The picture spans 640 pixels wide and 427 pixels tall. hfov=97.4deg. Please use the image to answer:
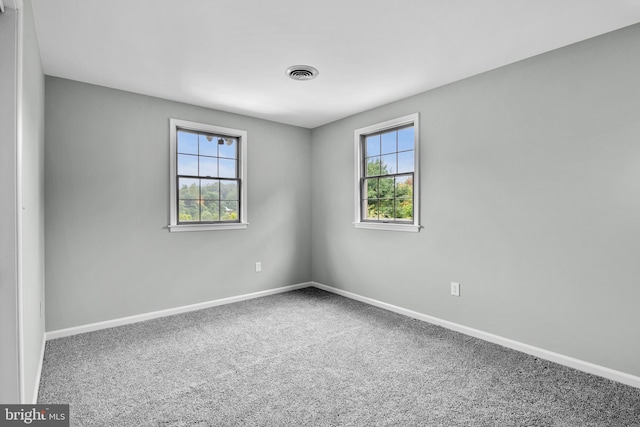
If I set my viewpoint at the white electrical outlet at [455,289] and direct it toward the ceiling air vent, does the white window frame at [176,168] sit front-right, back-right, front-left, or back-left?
front-right

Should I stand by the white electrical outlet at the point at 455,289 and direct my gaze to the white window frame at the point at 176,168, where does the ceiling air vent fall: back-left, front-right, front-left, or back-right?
front-left

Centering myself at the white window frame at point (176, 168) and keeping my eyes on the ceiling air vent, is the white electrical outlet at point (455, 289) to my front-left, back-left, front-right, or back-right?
front-left

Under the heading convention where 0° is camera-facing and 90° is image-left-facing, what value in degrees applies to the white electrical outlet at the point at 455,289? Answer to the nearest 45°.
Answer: approximately 45°

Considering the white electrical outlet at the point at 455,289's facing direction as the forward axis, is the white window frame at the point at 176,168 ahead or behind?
ahead

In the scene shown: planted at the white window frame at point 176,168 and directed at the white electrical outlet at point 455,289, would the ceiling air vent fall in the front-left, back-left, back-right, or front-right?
front-right
